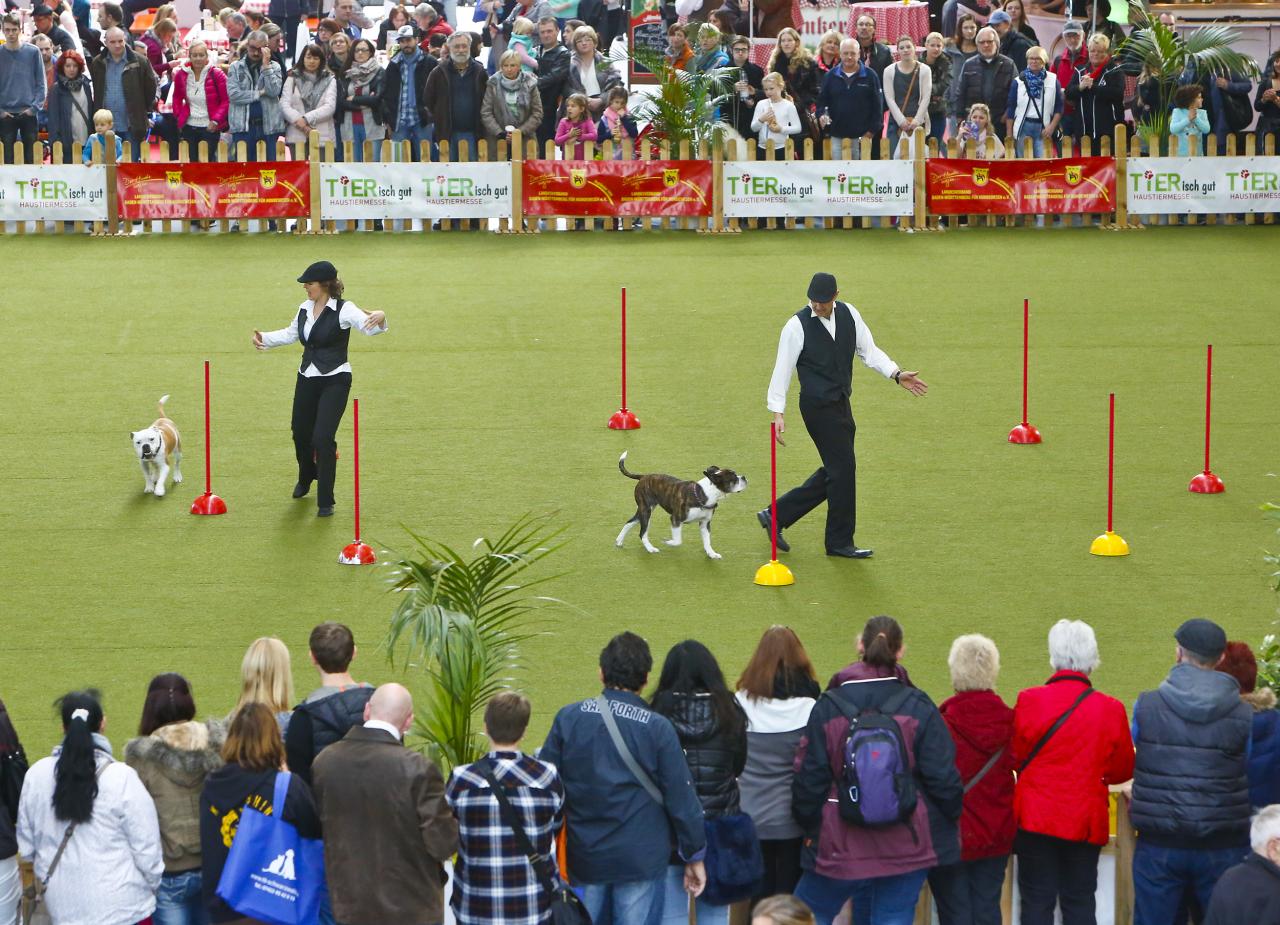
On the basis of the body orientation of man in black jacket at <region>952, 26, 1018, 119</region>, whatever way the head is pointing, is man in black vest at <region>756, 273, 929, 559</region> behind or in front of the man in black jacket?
in front

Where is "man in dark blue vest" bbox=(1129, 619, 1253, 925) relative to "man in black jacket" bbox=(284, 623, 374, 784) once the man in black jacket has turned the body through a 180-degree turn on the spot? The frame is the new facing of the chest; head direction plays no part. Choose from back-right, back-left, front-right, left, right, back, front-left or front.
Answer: left

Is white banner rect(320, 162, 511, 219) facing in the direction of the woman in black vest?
yes

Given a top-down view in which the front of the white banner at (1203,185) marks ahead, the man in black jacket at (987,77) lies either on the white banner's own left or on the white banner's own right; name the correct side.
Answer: on the white banner's own right

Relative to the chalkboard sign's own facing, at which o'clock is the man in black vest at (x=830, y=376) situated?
The man in black vest is roughly at 12 o'clock from the chalkboard sign.

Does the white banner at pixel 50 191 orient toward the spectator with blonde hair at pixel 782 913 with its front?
yes

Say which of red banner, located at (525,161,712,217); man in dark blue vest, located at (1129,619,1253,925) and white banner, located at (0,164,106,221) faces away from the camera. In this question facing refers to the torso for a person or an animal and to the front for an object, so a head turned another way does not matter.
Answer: the man in dark blue vest

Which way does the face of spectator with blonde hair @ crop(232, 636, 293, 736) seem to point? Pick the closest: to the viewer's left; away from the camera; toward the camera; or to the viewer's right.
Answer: away from the camera

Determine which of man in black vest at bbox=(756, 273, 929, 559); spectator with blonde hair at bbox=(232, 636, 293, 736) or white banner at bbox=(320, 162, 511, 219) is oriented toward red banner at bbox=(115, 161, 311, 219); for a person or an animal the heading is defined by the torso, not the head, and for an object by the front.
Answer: the spectator with blonde hair

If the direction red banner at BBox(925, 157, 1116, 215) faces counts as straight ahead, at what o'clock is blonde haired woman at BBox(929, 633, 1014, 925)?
The blonde haired woman is roughly at 12 o'clock from the red banner.

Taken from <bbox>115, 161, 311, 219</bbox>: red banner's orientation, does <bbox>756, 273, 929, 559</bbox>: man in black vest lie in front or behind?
in front

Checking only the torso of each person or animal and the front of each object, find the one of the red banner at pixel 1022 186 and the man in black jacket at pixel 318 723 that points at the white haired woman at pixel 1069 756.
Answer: the red banner

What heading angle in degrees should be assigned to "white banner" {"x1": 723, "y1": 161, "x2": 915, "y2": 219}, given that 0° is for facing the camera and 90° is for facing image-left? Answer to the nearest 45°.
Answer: approximately 0°

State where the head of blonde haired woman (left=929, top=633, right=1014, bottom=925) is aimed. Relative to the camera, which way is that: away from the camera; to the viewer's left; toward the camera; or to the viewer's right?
away from the camera

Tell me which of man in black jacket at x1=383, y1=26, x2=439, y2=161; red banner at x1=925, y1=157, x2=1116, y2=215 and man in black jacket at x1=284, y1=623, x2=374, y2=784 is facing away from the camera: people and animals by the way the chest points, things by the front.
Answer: man in black jacket at x1=284, y1=623, x2=374, y2=784

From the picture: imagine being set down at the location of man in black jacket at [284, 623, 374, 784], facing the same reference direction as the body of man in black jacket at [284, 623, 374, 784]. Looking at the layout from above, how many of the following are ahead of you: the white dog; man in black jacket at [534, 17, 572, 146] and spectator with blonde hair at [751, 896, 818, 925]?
2

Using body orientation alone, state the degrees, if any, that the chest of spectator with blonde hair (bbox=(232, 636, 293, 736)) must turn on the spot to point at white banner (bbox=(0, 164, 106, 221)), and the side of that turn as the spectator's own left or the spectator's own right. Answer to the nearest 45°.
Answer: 0° — they already face it
